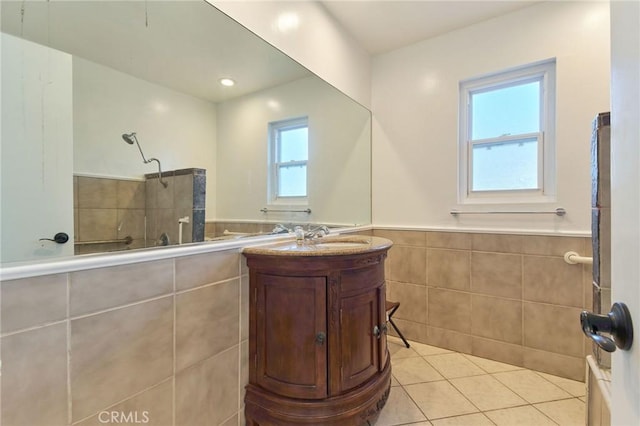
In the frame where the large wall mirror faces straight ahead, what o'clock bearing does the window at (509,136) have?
The window is roughly at 11 o'clock from the large wall mirror.

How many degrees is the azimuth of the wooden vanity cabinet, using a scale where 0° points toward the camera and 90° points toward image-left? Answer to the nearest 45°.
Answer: approximately 315°

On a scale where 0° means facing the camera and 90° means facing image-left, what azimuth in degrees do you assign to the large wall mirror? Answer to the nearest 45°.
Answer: approximately 315°

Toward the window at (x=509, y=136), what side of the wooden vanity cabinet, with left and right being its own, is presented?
left
